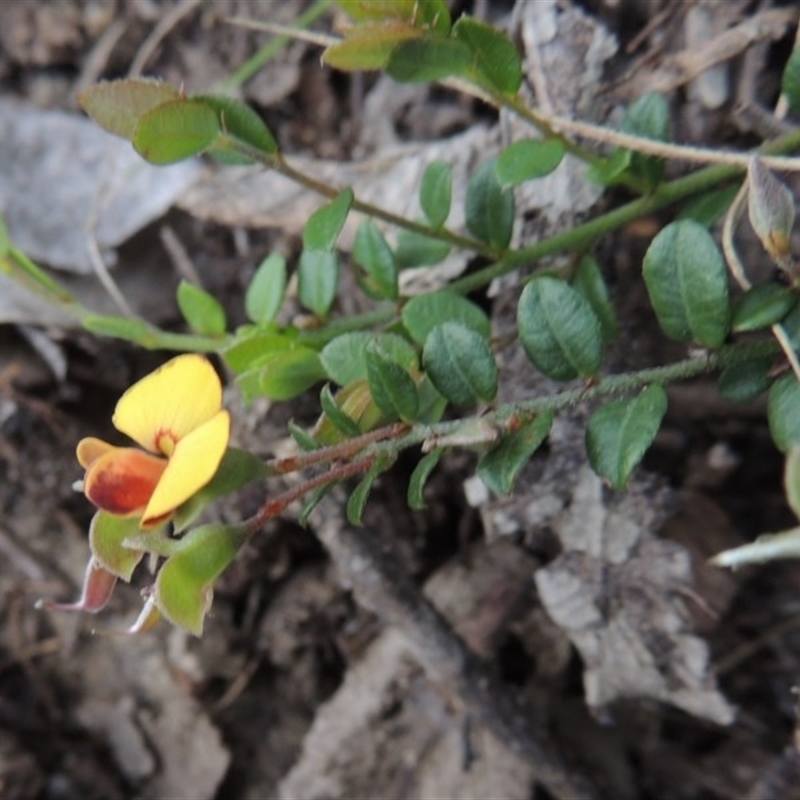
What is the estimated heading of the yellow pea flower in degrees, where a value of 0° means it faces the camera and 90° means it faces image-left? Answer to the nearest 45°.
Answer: approximately 45°

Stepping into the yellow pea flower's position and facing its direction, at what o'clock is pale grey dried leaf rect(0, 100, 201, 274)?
The pale grey dried leaf is roughly at 5 o'clock from the yellow pea flower.
